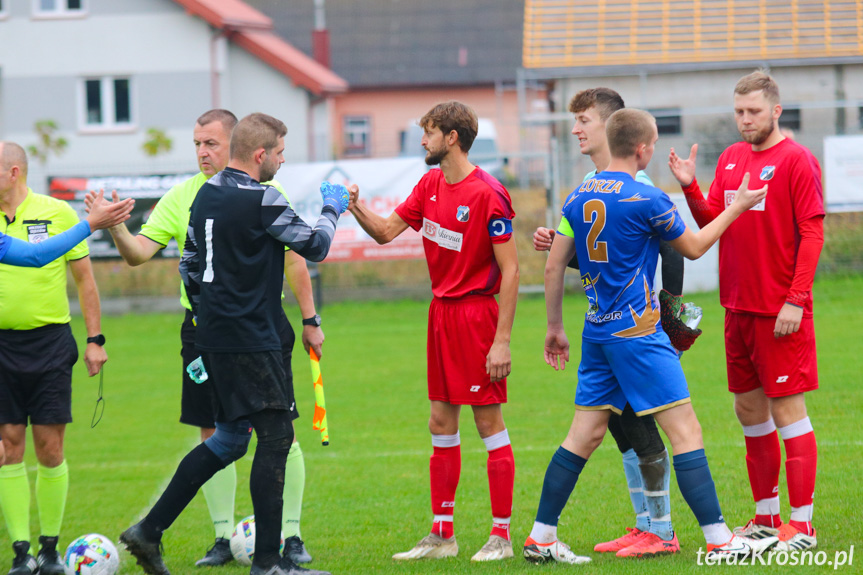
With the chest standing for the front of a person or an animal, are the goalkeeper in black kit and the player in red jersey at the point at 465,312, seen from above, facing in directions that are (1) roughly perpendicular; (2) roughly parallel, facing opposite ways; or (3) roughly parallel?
roughly parallel, facing opposite ways

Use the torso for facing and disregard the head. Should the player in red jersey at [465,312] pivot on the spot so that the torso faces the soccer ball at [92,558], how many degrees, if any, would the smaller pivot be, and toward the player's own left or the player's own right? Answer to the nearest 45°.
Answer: approximately 45° to the player's own right

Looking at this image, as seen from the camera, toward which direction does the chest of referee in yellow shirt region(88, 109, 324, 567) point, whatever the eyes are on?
toward the camera

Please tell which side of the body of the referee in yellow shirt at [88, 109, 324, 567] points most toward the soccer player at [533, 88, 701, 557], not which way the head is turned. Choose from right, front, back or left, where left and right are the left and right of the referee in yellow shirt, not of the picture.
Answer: left

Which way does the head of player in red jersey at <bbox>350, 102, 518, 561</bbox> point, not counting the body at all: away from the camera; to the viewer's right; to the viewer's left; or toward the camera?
to the viewer's left

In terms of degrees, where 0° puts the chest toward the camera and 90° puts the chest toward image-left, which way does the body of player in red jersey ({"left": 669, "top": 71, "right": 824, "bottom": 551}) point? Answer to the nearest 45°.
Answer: approximately 45°

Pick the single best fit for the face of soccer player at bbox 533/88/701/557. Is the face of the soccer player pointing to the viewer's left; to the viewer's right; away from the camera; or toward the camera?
to the viewer's left

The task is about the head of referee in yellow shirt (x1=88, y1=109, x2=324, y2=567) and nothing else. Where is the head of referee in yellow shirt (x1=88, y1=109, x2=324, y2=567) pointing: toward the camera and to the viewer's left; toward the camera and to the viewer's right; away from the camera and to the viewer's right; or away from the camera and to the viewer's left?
toward the camera and to the viewer's left

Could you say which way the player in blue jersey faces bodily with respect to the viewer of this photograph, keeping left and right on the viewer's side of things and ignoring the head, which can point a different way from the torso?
facing away from the viewer and to the right of the viewer

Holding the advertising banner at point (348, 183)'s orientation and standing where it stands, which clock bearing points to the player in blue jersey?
The player in blue jersey is roughly at 12 o'clock from the advertising banner.

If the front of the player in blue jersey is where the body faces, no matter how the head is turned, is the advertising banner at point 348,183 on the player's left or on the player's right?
on the player's left

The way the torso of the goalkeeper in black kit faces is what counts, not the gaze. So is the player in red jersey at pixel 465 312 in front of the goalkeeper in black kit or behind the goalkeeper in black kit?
in front

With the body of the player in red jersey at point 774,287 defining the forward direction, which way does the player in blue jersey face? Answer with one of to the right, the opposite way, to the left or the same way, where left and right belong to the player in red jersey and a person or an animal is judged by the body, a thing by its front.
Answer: the opposite way

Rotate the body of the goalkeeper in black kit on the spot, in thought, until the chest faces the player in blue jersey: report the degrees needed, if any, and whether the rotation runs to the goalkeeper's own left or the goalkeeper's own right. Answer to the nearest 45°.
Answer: approximately 45° to the goalkeeper's own right

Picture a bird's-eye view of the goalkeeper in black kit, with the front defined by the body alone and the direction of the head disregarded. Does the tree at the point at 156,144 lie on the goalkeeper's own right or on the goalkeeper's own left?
on the goalkeeper's own left

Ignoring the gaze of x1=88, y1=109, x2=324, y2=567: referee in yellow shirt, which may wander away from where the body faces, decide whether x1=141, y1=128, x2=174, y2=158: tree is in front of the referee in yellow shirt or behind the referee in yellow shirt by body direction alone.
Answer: behind

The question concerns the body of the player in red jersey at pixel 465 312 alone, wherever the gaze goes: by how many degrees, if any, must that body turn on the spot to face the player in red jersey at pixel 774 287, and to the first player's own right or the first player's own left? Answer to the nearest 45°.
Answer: approximately 135° to the first player's own left
